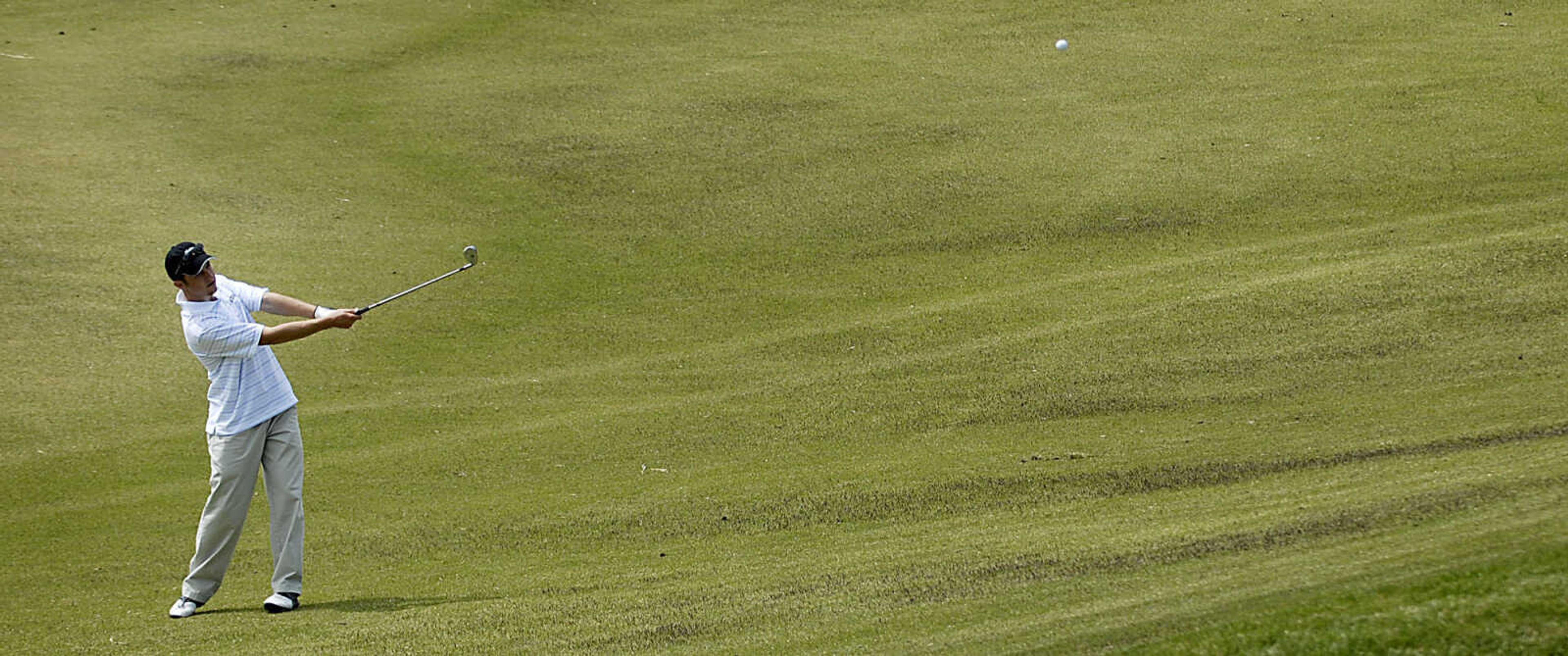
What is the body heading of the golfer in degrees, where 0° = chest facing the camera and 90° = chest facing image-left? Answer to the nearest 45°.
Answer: approximately 315°

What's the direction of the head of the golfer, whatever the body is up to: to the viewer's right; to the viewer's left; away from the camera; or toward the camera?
to the viewer's right
